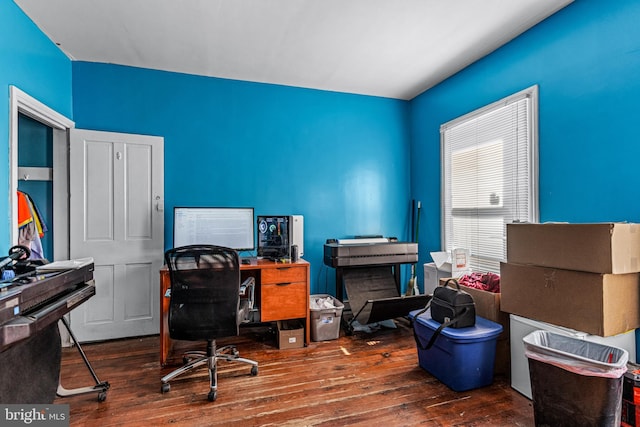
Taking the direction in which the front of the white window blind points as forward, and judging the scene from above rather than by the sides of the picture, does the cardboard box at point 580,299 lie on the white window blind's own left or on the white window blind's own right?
on the white window blind's own left

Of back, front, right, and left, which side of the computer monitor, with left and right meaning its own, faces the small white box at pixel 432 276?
left

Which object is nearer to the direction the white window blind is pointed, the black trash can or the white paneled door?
the white paneled door

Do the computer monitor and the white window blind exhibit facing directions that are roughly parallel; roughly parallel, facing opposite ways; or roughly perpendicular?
roughly perpendicular

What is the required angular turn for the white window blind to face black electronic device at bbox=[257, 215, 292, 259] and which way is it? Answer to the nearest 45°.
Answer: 0° — it already faces it

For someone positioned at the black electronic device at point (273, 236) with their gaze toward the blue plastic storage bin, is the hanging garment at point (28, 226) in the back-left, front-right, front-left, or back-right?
back-right

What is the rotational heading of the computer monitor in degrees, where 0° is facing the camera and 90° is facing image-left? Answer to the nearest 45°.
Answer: approximately 0°

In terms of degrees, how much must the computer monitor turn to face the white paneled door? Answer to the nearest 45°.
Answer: approximately 90° to its right

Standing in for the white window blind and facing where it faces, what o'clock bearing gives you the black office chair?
The black office chair is roughly at 12 o'clock from the white window blind.

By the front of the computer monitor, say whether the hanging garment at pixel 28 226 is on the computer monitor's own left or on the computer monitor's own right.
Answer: on the computer monitor's own right

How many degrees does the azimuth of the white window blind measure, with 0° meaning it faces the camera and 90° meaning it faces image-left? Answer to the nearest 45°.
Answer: approximately 45°
